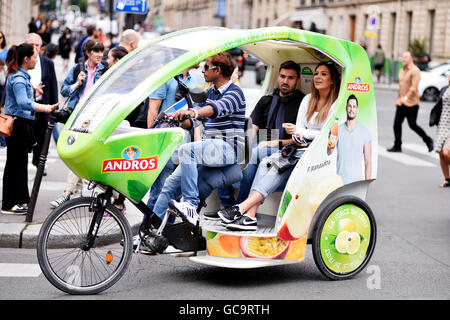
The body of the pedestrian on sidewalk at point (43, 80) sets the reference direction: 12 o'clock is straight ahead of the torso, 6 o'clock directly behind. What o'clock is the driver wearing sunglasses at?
The driver wearing sunglasses is roughly at 10 o'clock from the pedestrian on sidewalk.

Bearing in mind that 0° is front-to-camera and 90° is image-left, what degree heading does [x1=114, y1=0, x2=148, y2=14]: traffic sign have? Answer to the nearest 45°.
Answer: approximately 0°

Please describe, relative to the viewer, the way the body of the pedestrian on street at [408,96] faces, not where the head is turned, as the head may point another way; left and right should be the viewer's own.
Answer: facing to the left of the viewer

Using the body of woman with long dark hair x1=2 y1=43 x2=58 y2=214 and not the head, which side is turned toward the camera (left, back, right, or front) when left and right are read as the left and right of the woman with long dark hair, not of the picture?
right

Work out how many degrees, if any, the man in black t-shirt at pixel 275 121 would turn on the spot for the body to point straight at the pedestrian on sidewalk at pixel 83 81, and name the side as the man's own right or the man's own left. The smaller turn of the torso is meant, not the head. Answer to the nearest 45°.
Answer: approximately 90° to the man's own right

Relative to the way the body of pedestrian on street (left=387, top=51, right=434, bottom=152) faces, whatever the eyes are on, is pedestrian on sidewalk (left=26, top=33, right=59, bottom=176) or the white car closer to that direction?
the pedestrian on sidewalk

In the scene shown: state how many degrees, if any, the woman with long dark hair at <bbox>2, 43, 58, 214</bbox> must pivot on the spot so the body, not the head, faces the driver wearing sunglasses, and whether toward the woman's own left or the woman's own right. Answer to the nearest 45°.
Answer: approximately 45° to the woman's own right
